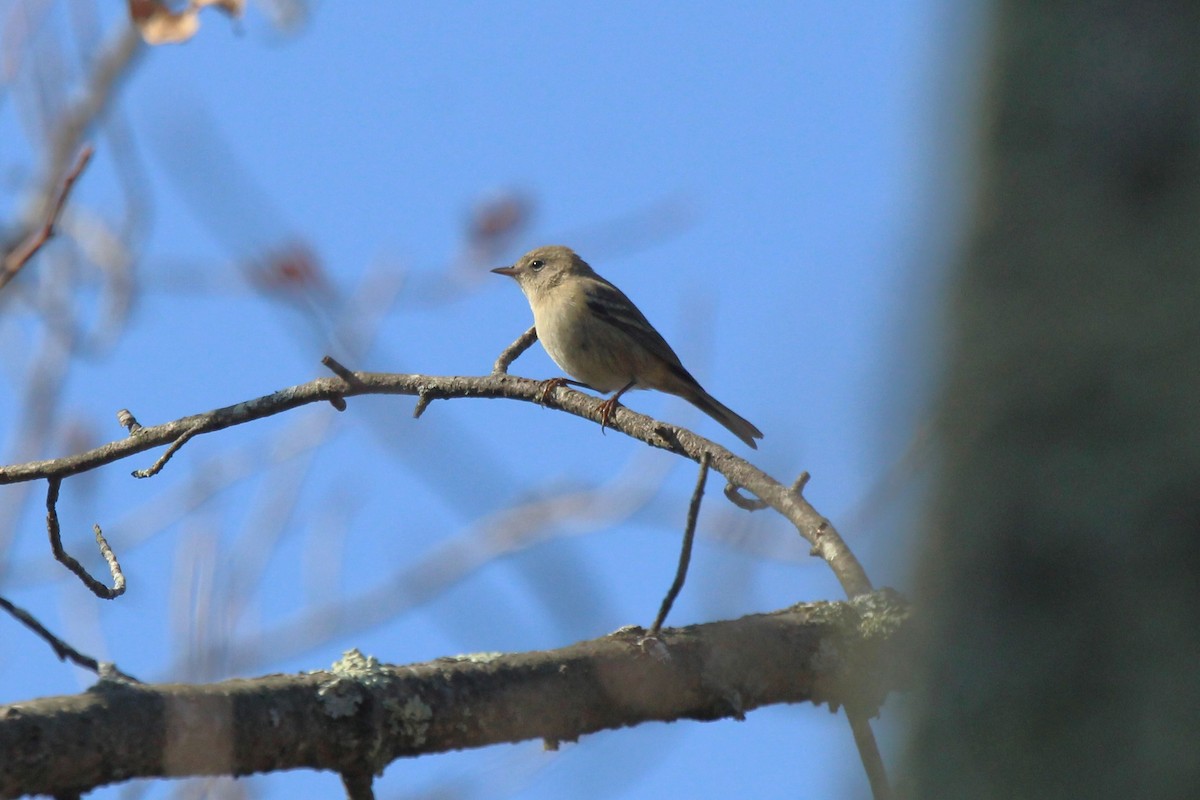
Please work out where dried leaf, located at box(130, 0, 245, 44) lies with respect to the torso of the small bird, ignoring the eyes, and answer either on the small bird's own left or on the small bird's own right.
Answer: on the small bird's own right

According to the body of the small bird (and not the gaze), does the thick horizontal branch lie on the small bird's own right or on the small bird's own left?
on the small bird's own left

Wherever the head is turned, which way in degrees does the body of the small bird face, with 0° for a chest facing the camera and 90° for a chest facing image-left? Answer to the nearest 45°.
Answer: approximately 90°
